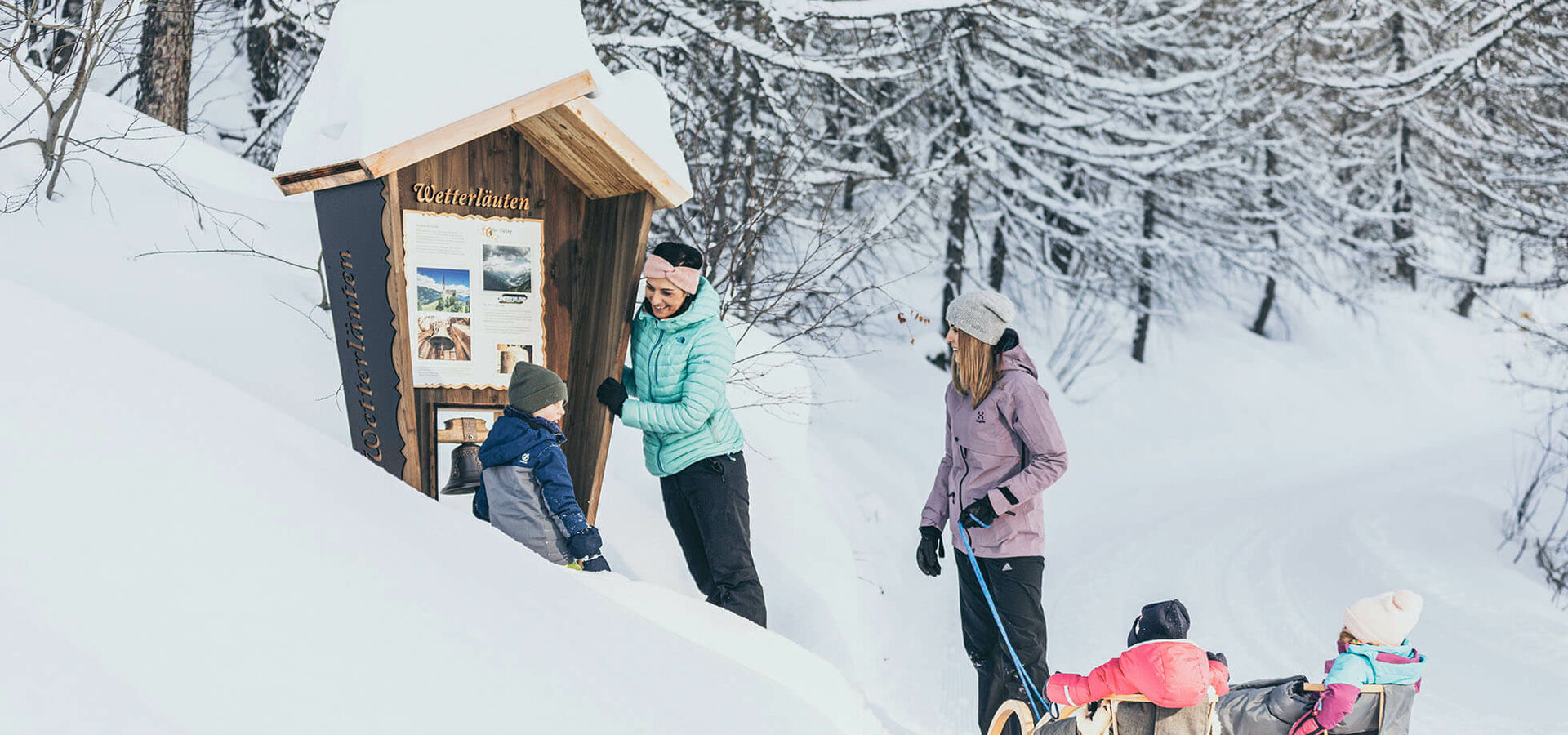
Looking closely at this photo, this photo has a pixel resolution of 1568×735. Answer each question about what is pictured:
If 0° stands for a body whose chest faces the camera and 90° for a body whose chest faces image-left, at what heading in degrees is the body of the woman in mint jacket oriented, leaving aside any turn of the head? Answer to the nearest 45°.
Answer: approximately 45°

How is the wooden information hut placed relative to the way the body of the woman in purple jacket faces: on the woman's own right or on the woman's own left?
on the woman's own right

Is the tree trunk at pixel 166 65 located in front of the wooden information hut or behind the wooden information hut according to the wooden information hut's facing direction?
behind

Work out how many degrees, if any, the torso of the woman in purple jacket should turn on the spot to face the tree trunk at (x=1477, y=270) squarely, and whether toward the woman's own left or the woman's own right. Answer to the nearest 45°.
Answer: approximately 135° to the woman's own right

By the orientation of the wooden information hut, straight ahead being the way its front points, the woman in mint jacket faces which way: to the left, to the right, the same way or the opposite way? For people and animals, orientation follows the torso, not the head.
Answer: to the right

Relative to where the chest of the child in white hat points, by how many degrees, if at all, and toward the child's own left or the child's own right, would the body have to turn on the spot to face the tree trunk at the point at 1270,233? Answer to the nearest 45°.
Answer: approximately 45° to the child's own right

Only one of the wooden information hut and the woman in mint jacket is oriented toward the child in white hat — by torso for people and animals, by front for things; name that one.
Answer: the wooden information hut

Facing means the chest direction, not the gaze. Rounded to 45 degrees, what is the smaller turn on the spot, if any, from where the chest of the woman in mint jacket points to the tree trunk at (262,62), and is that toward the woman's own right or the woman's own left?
approximately 90° to the woman's own right

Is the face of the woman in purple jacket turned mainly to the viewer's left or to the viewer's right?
to the viewer's left

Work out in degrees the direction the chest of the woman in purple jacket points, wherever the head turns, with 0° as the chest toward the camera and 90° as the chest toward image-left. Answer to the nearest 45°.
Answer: approximately 45°

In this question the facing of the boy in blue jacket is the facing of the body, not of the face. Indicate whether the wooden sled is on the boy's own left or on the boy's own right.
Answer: on the boy's own right
